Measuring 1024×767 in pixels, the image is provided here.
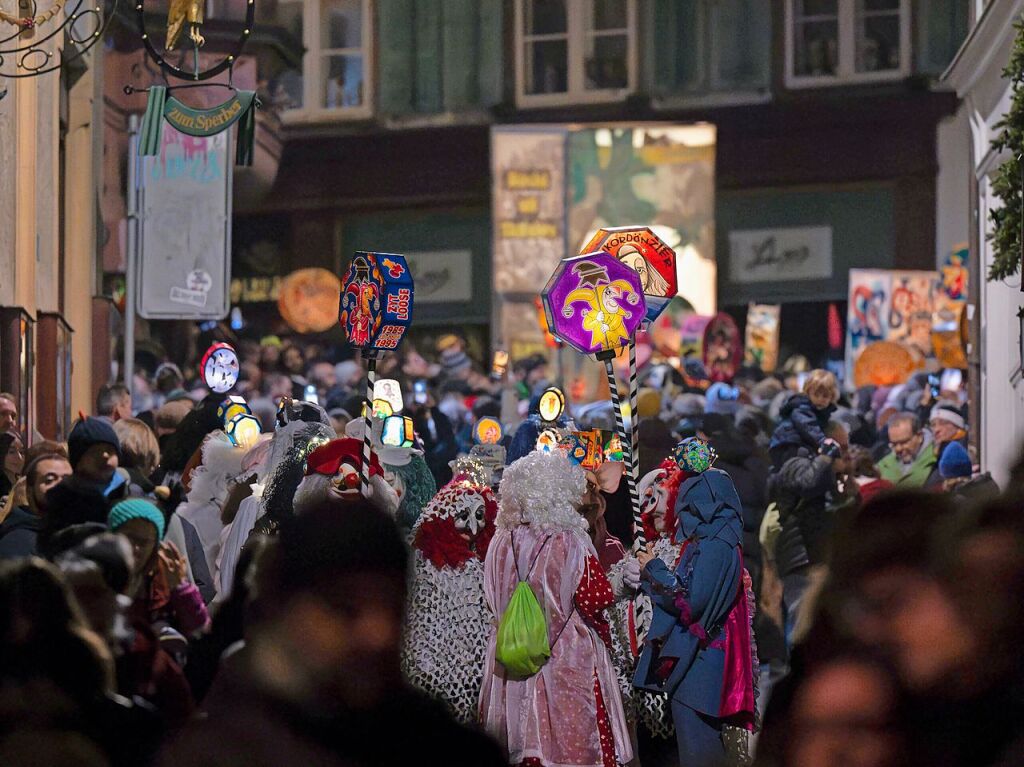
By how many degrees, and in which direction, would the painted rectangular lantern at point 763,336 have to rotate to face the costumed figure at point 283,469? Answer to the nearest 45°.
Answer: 0° — it already faces them

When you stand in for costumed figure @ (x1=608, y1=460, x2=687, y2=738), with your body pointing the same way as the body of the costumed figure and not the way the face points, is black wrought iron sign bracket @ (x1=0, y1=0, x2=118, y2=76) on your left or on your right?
on your right

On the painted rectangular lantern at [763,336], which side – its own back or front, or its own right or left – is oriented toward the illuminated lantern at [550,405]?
front

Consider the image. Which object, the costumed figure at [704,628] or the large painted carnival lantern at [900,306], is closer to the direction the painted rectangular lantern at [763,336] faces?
the costumed figure

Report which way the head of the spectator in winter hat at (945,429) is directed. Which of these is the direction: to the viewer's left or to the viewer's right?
to the viewer's left

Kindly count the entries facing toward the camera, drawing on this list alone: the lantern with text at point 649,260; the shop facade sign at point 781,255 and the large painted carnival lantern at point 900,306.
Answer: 3

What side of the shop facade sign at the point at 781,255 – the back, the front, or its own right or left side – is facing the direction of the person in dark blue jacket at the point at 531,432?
front

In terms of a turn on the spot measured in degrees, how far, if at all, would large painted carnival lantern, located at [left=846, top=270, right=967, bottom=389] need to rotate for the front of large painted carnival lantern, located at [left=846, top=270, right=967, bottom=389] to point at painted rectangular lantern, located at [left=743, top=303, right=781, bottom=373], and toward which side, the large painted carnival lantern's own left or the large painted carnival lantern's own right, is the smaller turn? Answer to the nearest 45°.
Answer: approximately 135° to the large painted carnival lantern's own right

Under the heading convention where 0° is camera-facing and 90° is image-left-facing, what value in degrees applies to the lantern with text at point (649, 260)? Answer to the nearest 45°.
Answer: approximately 0°

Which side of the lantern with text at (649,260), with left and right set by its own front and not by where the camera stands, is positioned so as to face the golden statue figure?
right

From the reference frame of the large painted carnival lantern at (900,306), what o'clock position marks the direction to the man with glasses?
The man with glasses is roughly at 12 o'clock from the large painted carnival lantern.

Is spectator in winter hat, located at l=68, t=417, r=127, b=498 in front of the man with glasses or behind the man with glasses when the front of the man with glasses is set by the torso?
in front

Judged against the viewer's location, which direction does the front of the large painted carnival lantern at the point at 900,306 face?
facing the viewer

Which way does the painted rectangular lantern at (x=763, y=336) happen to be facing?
toward the camera
